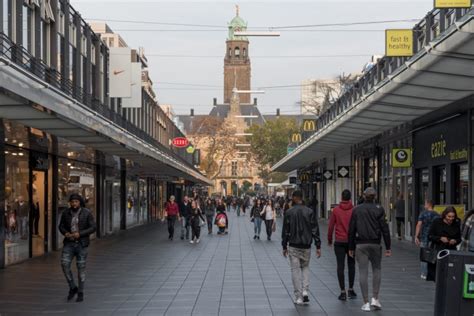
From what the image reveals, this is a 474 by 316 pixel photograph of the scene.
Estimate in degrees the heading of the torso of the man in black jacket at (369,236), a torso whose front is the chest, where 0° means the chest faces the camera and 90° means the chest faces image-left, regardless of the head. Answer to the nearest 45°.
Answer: approximately 180°

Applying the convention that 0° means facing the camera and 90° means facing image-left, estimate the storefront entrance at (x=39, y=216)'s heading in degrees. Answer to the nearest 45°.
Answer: approximately 315°

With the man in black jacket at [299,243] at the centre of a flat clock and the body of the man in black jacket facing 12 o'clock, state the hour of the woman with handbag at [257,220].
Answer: The woman with handbag is roughly at 12 o'clock from the man in black jacket.

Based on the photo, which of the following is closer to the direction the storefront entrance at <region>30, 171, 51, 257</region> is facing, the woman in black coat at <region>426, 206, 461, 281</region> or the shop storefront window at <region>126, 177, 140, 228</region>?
the woman in black coat

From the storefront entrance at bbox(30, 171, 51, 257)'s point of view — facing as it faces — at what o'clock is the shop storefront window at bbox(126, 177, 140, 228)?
The shop storefront window is roughly at 8 o'clock from the storefront entrance.

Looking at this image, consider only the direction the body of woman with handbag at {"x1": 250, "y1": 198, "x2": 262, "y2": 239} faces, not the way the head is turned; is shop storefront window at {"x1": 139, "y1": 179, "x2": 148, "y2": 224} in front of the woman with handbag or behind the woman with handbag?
behind

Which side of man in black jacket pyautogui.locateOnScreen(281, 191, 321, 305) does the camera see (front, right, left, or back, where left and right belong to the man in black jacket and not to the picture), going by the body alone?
back
